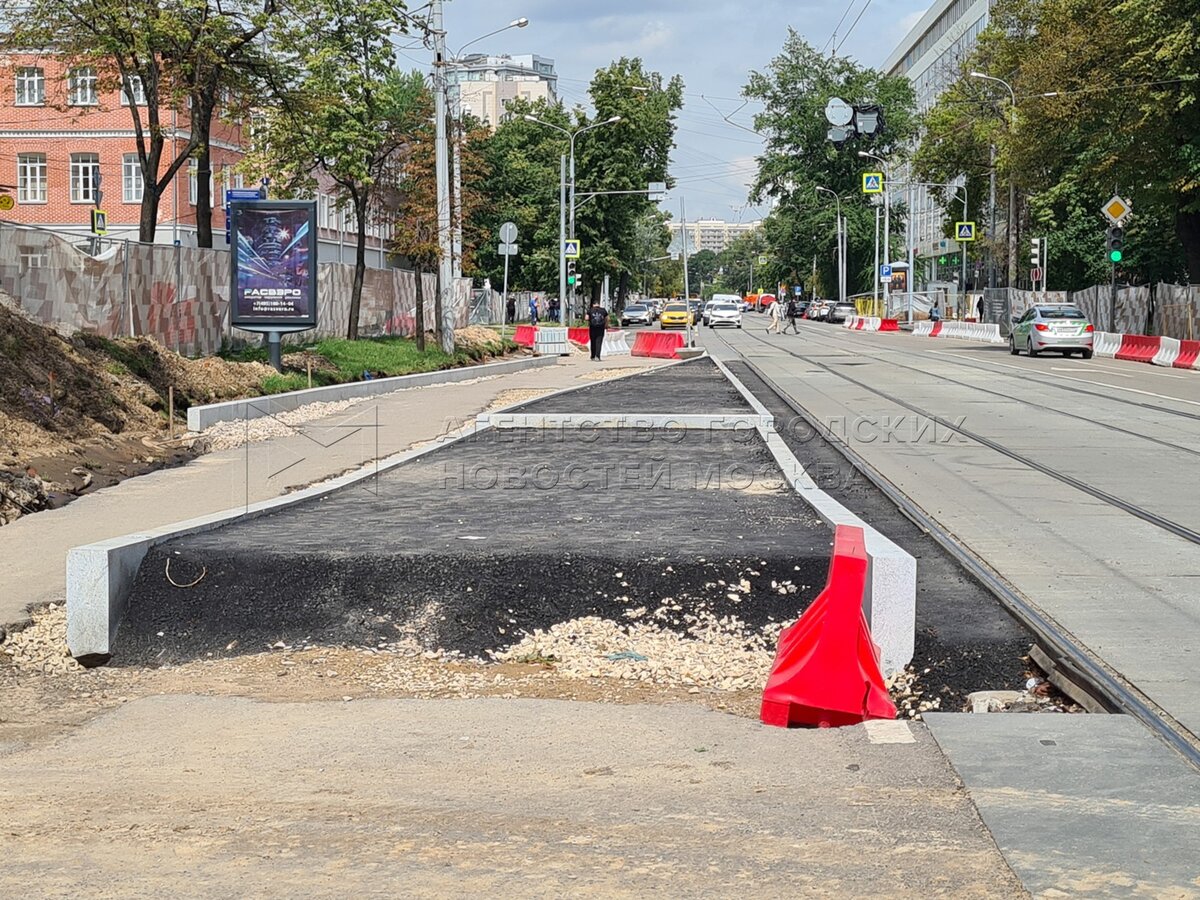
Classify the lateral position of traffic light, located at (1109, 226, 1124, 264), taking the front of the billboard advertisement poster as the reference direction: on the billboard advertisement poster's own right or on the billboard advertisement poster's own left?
on the billboard advertisement poster's own left

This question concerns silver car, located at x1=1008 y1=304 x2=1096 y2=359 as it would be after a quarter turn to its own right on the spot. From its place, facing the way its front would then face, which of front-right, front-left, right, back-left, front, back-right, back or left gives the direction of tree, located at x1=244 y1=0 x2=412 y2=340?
back

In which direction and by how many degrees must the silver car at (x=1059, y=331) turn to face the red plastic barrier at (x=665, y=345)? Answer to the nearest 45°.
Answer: approximately 45° to its left

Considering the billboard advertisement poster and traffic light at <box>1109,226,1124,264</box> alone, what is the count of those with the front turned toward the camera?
2

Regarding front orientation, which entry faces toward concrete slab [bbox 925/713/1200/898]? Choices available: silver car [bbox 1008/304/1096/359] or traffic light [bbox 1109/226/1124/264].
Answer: the traffic light

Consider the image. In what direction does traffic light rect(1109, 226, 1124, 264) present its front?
toward the camera

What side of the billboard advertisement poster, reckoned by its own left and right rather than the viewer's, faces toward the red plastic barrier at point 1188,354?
left

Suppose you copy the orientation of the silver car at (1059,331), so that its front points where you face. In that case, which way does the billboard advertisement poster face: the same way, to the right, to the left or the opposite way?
the opposite way

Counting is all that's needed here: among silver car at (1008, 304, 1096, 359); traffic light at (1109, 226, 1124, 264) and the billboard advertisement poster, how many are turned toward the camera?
2

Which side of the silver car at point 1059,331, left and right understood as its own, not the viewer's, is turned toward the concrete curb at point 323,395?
left

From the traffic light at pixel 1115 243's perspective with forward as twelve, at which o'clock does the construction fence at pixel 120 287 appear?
The construction fence is roughly at 1 o'clock from the traffic light.

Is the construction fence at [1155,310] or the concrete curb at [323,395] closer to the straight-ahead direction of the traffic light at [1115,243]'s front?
the concrete curb

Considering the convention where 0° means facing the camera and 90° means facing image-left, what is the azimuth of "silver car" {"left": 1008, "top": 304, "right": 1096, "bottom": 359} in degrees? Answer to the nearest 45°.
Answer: approximately 135°

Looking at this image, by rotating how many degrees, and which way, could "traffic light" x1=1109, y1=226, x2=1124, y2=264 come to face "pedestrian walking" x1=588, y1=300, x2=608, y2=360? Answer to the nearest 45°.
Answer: approximately 90° to its right

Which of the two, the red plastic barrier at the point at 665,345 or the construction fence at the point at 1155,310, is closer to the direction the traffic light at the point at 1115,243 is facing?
the red plastic barrier
